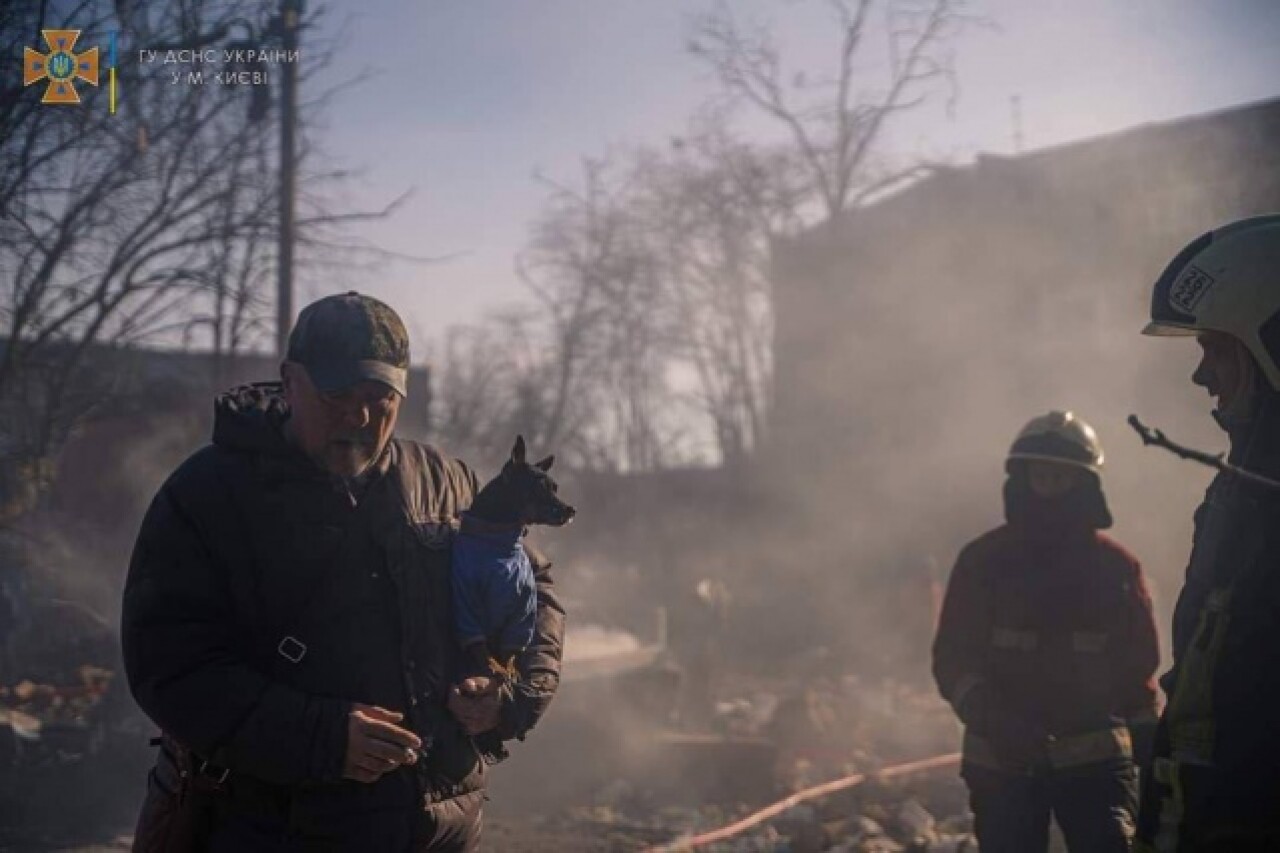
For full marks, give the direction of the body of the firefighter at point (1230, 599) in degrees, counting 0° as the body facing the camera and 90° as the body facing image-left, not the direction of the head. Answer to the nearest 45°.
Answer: approximately 90°

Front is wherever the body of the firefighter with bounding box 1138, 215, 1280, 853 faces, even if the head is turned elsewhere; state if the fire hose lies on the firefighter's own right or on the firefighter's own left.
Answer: on the firefighter's own right

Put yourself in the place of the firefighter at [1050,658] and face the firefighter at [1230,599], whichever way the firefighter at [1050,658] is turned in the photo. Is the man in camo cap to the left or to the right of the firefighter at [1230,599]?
right

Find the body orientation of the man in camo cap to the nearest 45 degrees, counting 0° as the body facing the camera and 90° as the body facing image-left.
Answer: approximately 315°

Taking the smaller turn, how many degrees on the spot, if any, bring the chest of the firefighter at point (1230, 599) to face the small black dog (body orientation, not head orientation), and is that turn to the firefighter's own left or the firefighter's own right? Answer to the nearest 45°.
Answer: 0° — they already face it

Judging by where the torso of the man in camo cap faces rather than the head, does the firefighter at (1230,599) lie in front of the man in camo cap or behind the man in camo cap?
in front

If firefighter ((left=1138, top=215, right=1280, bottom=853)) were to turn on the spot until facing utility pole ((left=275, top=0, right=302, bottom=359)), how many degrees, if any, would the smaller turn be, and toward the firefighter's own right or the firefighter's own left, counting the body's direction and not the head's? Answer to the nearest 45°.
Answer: approximately 45° to the firefighter's own right

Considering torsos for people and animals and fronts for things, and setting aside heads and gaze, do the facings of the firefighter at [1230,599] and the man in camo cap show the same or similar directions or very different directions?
very different directions

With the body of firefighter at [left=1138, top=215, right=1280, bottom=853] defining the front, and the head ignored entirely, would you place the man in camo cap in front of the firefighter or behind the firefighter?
in front

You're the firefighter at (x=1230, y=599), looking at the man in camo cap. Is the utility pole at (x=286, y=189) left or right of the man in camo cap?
right

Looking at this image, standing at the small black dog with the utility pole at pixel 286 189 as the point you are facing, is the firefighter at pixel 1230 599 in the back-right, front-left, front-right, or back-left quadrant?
back-right
